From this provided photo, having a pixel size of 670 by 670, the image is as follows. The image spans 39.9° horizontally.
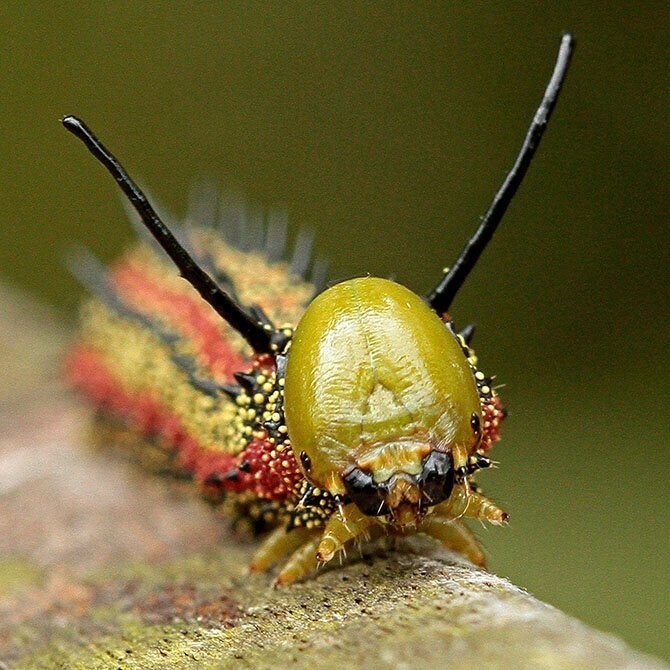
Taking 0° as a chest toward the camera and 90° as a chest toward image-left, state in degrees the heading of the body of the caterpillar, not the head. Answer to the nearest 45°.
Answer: approximately 315°
